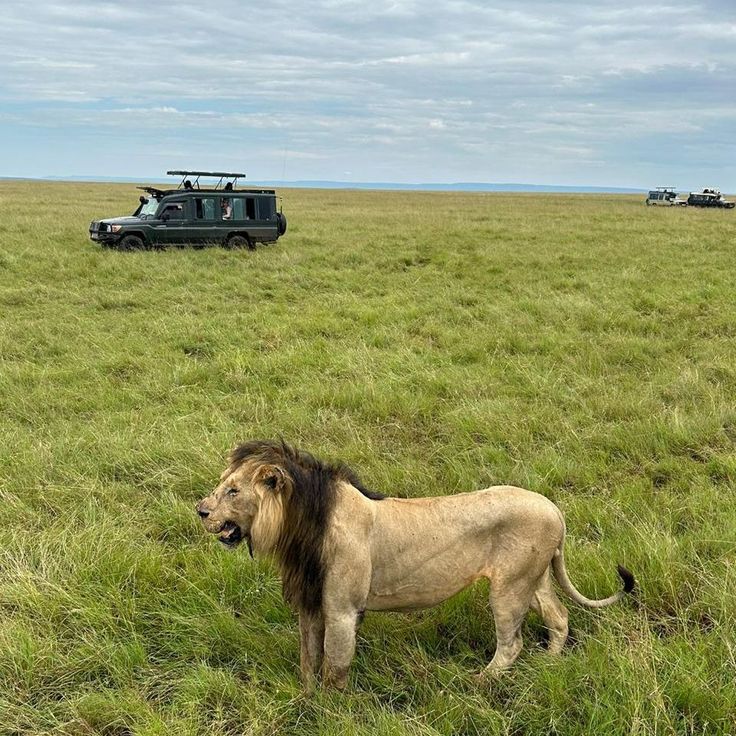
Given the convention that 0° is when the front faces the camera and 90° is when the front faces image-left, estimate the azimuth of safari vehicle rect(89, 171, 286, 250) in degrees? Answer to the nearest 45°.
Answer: approximately 90°

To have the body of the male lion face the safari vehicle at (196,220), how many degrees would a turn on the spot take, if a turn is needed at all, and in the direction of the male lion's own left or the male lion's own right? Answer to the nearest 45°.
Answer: approximately 90° to the male lion's own right

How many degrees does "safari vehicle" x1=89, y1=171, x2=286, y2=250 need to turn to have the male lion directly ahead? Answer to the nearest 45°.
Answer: approximately 90° to its left

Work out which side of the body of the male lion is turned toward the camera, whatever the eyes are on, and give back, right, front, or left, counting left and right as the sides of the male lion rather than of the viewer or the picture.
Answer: left

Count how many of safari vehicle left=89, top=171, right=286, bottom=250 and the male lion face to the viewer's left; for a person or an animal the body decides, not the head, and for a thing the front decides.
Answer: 2

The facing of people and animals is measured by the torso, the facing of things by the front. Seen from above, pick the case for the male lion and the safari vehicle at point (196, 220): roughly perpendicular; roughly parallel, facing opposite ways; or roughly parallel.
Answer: roughly parallel
